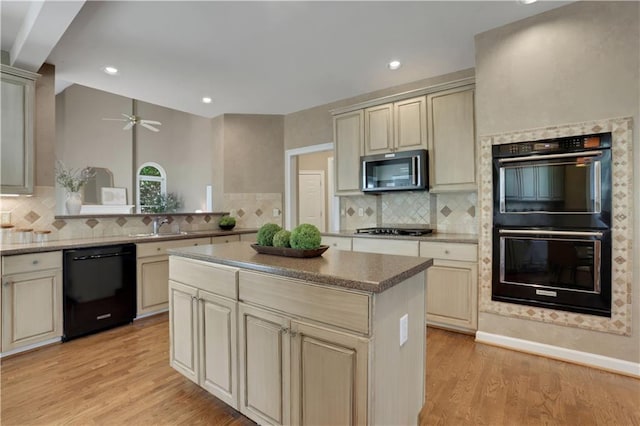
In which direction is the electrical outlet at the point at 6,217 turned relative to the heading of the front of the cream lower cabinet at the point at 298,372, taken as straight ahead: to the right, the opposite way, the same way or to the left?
to the left

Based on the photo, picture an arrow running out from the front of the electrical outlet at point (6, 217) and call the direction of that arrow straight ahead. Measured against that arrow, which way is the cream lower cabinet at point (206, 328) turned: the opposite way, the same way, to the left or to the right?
to the right

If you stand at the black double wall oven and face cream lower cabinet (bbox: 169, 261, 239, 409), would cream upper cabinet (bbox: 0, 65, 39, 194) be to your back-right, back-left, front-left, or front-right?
front-right

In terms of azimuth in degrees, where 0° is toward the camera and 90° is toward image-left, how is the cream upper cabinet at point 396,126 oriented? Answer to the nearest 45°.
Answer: approximately 45°

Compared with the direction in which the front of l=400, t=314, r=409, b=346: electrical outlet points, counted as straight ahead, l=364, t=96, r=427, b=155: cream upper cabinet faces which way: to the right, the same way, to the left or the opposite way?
to the right

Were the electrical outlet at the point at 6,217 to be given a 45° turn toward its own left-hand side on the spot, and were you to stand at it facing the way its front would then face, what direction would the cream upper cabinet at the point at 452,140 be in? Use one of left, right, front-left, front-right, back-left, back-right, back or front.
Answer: front

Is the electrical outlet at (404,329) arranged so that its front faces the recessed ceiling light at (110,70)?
no

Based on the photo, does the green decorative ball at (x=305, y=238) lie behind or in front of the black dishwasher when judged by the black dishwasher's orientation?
in front

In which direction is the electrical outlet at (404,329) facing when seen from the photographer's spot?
facing the viewer and to the right of the viewer

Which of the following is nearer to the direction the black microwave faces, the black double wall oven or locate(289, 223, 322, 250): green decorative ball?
the green decorative ball

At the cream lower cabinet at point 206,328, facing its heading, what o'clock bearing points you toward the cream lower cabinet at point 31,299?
the cream lower cabinet at point 31,299 is roughly at 3 o'clock from the cream lower cabinet at point 206,328.

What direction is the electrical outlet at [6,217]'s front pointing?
toward the camera

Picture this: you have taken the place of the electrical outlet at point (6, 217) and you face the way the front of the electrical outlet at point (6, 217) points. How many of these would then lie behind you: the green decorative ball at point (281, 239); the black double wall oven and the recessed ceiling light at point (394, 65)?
0
